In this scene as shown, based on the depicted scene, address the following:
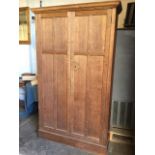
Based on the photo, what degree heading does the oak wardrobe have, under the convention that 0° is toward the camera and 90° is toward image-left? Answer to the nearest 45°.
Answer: approximately 45°

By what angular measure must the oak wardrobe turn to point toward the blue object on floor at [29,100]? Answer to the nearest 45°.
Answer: approximately 90° to its right
